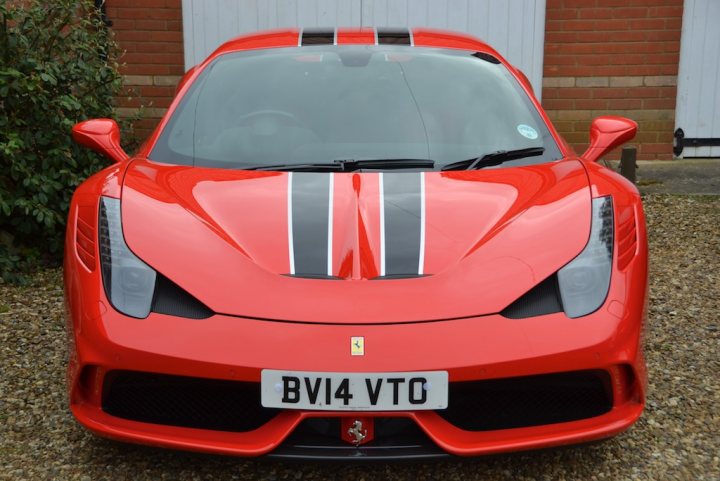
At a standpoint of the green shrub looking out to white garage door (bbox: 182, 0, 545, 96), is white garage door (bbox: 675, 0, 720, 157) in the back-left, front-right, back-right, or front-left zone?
front-right

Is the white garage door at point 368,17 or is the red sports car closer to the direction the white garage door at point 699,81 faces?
the red sports car

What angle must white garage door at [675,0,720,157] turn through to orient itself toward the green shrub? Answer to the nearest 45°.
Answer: approximately 45° to its right

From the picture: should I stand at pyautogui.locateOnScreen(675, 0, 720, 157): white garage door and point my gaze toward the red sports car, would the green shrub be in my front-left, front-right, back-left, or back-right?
front-right

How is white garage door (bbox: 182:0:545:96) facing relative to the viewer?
toward the camera

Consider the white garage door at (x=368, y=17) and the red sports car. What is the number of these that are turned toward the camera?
2

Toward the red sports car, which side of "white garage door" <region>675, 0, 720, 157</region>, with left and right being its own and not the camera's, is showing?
front

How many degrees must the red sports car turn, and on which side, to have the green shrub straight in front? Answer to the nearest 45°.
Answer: approximately 135° to its right

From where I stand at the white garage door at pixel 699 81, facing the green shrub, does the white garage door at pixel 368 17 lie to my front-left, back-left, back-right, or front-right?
front-right

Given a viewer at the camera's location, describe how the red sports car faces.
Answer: facing the viewer

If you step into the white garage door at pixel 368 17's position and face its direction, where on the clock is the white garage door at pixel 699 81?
the white garage door at pixel 699 81 is roughly at 9 o'clock from the white garage door at pixel 368 17.

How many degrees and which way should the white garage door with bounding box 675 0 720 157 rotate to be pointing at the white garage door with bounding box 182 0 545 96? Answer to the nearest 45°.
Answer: approximately 90° to its right

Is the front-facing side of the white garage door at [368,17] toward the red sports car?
yes

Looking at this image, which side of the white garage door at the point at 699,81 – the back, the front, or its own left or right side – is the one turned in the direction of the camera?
front

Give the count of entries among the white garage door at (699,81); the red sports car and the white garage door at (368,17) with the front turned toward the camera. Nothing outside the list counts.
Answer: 3
